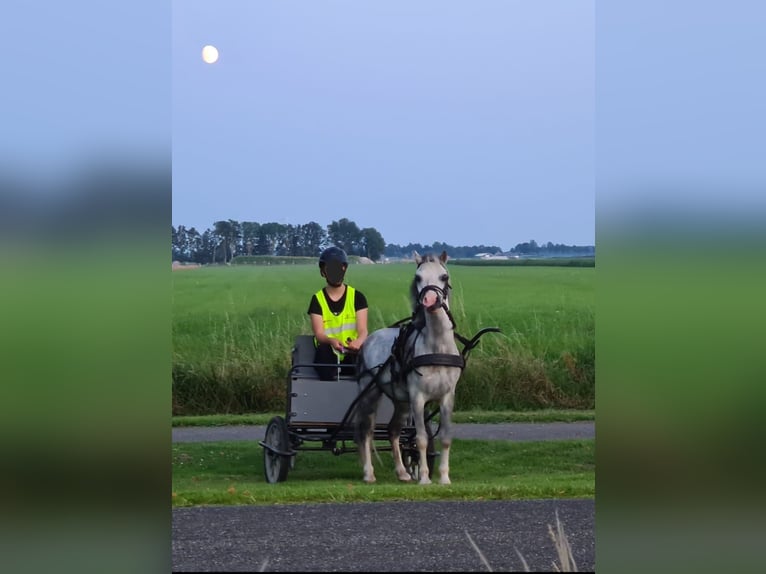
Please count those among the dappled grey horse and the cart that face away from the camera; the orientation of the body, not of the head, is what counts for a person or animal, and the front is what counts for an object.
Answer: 0

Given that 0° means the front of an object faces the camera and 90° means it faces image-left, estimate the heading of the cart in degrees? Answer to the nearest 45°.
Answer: approximately 315°

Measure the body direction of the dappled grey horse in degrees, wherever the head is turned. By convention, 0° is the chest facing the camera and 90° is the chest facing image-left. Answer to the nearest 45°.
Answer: approximately 315°

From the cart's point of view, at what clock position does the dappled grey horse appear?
The dappled grey horse is roughly at 11 o'clock from the cart.

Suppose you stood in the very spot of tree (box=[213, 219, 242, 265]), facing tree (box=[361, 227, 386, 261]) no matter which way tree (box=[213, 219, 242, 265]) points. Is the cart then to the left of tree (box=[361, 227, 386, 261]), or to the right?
right

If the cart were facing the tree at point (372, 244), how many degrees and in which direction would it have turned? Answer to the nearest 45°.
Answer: approximately 135° to its left

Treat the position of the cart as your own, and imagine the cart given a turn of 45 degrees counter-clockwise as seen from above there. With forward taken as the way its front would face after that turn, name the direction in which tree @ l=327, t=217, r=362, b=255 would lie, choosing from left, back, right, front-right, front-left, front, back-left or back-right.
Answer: left

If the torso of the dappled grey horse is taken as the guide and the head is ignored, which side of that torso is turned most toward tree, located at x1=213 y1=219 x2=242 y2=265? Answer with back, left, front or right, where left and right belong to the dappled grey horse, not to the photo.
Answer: back

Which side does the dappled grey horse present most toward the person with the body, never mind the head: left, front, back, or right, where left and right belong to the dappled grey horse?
back

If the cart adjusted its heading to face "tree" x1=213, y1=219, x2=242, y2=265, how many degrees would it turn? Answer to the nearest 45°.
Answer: approximately 135° to its left

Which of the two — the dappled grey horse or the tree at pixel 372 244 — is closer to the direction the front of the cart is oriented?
the dappled grey horse

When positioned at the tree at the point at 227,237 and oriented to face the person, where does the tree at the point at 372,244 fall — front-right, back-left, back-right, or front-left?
front-left
